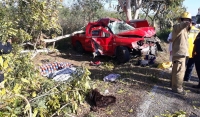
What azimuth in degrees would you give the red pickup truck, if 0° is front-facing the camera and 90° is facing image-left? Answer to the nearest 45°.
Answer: approximately 315°
